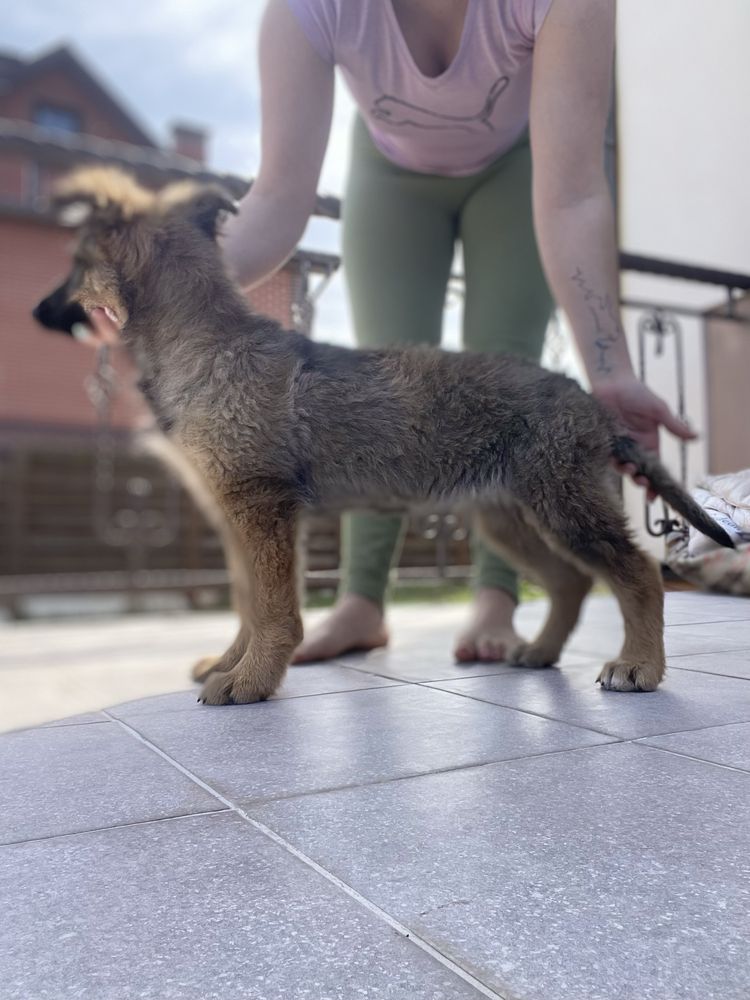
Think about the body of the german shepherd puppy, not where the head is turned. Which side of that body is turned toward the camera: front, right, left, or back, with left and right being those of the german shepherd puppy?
left

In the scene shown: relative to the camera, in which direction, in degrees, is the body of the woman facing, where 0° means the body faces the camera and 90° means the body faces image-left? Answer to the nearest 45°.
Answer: approximately 0°

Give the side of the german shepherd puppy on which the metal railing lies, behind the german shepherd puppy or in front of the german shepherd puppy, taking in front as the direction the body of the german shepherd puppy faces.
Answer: behind

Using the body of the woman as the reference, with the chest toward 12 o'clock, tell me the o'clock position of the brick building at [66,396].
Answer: The brick building is roughly at 5 o'clock from the woman.

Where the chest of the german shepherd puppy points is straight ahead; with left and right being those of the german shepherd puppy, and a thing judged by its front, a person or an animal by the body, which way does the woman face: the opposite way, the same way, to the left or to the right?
to the left

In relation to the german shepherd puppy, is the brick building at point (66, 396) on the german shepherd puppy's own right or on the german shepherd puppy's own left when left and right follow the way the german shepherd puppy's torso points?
on the german shepherd puppy's own right

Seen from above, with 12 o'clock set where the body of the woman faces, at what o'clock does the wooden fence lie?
The wooden fence is roughly at 5 o'clock from the woman.

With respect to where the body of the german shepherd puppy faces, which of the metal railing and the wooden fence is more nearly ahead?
the wooden fence

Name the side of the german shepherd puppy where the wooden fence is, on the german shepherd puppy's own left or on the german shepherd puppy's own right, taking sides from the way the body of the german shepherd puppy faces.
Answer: on the german shepherd puppy's own right
